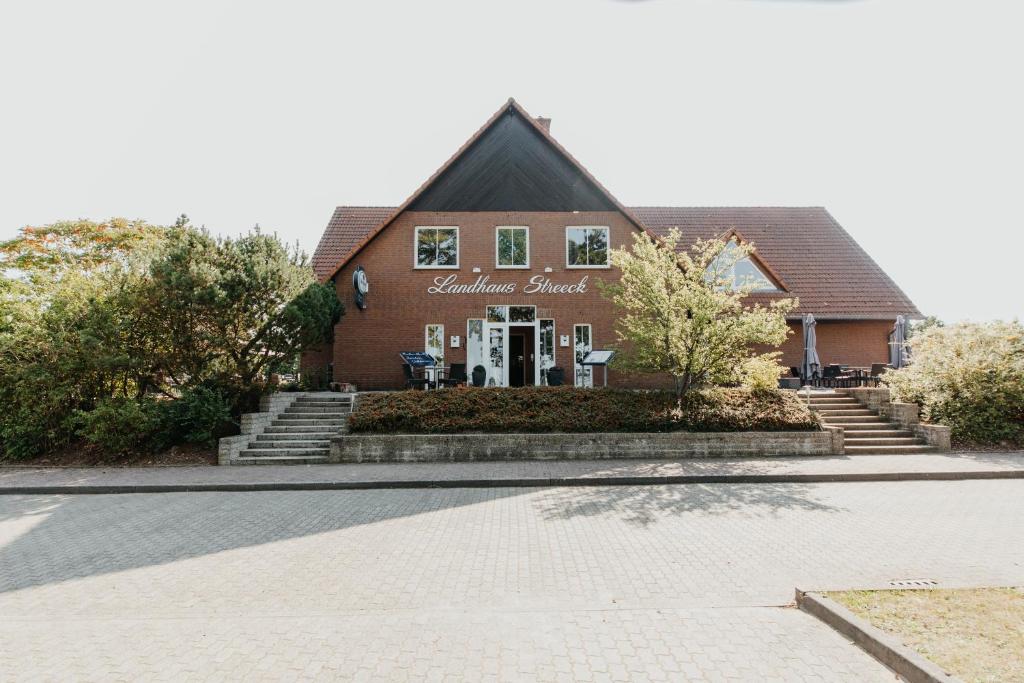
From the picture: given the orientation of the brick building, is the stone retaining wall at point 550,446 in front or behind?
in front

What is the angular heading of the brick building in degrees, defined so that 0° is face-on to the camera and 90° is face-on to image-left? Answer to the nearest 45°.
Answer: approximately 0°

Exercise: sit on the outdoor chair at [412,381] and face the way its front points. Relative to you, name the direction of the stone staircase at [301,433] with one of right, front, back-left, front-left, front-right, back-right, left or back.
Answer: back-right

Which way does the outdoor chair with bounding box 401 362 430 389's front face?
to the viewer's right

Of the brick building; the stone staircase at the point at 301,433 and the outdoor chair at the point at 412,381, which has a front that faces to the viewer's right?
the outdoor chair

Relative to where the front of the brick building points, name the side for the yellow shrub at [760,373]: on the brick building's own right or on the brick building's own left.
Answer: on the brick building's own left

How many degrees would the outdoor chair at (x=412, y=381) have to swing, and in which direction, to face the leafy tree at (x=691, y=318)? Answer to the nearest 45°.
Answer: approximately 45° to its right
